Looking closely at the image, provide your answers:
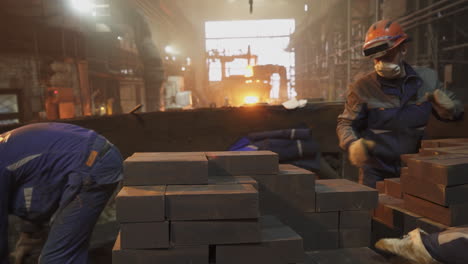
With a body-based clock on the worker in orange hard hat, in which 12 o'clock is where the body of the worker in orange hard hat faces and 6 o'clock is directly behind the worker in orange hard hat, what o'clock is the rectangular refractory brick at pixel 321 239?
The rectangular refractory brick is roughly at 1 o'clock from the worker in orange hard hat.

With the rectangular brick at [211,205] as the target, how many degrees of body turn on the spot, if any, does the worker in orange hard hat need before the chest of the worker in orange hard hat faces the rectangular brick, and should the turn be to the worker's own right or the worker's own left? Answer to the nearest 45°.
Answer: approximately 45° to the worker's own right

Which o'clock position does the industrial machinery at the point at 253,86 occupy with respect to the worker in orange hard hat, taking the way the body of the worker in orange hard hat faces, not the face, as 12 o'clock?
The industrial machinery is roughly at 5 o'clock from the worker in orange hard hat.

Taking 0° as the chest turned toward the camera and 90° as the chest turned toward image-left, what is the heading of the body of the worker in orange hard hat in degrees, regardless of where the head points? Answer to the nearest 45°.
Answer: approximately 0°

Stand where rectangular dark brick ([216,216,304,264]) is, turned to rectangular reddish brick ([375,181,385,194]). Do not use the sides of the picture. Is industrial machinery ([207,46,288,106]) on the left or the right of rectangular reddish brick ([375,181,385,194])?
left

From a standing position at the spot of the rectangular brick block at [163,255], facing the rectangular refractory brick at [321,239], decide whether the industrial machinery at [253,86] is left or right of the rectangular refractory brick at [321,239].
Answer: left
